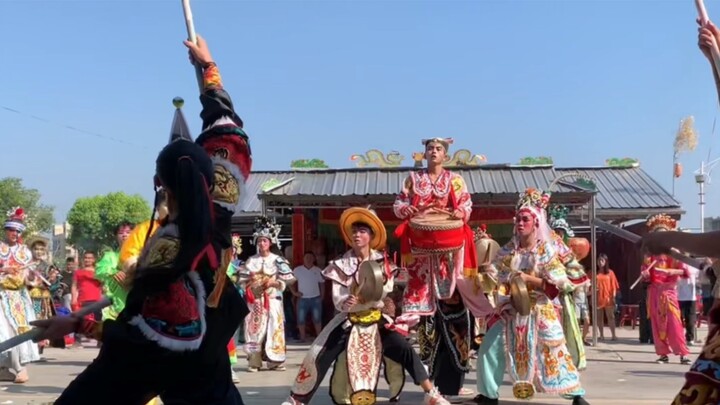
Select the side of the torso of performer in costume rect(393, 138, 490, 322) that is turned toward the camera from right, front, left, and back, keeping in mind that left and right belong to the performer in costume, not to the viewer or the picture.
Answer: front

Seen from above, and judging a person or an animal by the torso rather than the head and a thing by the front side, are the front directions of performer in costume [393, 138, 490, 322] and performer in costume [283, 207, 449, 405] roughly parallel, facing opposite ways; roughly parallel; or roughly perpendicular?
roughly parallel

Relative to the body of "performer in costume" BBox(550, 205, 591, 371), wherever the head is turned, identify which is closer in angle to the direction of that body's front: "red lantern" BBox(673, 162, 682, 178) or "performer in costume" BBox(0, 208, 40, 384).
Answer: the performer in costume

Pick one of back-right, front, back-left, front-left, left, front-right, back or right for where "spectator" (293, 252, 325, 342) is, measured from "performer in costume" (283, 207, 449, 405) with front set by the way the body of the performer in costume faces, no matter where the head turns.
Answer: back

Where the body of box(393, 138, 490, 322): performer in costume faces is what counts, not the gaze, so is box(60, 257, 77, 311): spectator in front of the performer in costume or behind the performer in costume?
behind

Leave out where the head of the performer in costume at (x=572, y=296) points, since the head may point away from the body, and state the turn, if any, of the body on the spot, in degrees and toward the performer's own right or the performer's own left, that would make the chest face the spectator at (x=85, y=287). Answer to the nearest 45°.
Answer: approximately 45° to the performer's own right

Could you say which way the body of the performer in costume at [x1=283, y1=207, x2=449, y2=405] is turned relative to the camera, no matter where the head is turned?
toward the camera

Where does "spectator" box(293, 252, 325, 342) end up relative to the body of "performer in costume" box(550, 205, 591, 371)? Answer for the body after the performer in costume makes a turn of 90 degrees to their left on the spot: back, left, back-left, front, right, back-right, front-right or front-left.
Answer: back

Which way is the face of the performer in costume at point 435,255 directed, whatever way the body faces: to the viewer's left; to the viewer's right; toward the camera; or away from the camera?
toward the camera

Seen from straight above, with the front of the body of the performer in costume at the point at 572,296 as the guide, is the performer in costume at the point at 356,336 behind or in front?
in front

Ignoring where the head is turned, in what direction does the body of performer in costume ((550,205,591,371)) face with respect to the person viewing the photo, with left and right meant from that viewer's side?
facing the viewer and to the left of the viewer

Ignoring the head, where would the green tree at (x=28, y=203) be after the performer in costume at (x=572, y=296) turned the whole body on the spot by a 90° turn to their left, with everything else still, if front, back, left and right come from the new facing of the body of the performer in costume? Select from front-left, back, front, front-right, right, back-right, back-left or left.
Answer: back
